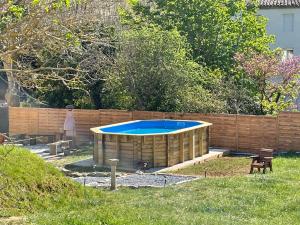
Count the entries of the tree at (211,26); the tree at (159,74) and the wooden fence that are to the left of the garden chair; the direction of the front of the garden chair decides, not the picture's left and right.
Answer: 0

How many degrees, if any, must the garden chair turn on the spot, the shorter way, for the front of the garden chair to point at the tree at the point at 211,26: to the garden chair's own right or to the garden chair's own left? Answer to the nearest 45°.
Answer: approximately 135° to the garden chair's own right

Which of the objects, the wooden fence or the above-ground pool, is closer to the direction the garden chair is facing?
the above-ground pool

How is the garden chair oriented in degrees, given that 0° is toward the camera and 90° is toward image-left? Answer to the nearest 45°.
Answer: approximately 45°

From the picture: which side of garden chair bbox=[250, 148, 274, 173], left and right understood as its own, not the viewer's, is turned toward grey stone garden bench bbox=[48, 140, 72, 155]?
right

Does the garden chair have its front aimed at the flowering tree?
no

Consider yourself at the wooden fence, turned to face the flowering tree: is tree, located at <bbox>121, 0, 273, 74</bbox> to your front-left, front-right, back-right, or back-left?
front-left

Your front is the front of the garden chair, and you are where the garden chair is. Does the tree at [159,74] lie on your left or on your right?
on your right

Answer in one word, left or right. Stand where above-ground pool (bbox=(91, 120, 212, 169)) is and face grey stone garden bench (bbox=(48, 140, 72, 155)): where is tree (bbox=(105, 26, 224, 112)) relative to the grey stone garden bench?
right

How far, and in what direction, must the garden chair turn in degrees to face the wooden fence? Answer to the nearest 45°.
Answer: approximately 135° to its right
